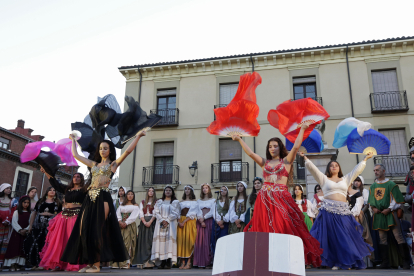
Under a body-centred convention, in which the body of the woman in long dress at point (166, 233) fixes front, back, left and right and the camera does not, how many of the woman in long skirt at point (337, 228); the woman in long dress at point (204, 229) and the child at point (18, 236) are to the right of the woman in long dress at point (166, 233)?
1

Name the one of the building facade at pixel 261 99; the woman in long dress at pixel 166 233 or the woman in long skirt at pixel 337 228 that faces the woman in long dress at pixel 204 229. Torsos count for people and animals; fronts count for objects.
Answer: the building facade

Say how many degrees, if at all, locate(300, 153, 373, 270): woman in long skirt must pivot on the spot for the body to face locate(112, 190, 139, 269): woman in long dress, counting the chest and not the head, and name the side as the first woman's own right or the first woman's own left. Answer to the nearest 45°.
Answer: approximately 90° to the first woman's own right

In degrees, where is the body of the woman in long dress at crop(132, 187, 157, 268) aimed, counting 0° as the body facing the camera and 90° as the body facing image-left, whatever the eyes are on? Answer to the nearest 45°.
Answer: approximately 0°

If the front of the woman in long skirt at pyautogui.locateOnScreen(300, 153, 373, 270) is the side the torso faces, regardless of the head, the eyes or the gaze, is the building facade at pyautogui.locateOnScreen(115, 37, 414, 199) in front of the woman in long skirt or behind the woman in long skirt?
behind

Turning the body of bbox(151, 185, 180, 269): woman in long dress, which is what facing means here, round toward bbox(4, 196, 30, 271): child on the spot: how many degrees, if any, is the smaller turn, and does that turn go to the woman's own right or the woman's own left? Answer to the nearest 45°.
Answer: approximately 90° to the woman's own right

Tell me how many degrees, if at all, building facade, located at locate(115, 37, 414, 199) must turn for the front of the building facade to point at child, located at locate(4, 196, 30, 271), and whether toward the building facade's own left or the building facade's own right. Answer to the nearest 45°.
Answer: approximately 45° to the building facade's own right

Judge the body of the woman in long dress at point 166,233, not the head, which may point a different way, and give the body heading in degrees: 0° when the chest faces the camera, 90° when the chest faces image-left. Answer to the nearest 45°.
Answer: approximately 0°

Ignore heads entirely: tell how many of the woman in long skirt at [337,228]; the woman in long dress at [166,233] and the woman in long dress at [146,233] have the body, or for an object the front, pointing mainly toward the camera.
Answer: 3

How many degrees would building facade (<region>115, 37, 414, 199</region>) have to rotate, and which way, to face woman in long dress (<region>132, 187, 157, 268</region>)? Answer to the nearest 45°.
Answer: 0° — it already faces them

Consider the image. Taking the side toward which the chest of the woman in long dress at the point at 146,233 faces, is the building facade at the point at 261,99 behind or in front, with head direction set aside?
behind
